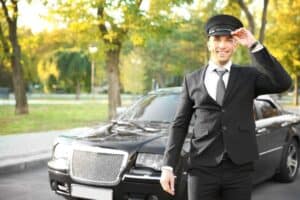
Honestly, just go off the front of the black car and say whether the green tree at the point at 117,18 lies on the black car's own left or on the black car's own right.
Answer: on the black car's own right

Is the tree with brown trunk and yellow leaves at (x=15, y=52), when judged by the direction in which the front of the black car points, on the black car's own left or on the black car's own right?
on the black car's own right

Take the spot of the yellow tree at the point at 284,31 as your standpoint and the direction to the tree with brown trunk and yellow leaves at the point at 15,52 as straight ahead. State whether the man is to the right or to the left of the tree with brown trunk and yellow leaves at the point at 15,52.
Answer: left

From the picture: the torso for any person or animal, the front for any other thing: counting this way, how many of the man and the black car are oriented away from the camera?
0

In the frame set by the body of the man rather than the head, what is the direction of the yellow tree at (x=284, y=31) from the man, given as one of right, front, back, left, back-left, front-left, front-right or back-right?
back

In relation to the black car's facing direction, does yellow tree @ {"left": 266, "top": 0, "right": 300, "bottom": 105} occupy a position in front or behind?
behind

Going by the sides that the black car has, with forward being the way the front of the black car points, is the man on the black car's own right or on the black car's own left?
on the black car's own left

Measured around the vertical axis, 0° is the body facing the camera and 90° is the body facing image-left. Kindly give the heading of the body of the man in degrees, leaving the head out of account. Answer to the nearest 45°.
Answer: approximately 0°

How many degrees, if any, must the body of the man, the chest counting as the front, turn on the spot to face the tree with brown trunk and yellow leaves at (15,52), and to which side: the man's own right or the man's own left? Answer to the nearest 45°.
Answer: approximately 135° to the man's own right
